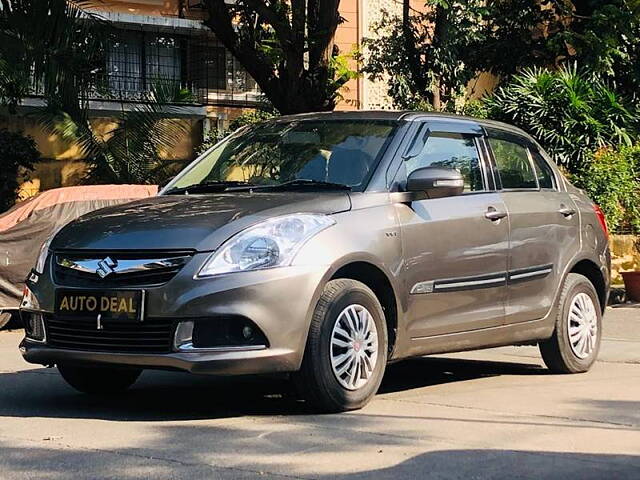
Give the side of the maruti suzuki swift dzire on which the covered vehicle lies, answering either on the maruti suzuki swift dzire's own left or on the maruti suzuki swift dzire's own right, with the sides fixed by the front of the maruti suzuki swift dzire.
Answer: on the maruti suzuki swift dzire's own right

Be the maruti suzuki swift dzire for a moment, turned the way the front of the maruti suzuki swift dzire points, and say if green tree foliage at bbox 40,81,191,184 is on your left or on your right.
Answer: on your right

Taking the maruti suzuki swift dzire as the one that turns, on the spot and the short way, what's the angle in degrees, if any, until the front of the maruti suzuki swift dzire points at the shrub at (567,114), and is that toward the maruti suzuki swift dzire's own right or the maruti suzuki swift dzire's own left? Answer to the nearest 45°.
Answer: approximately 135° to the maruti suzuki swift dzire's own right

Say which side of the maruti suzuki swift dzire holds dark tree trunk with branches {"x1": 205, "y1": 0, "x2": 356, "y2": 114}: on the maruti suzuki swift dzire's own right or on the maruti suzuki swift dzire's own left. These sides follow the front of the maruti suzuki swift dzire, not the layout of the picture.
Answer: on the maruti suzuki swift dzire's own right

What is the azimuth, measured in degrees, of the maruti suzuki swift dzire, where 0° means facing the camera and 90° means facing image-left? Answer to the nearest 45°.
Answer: approximately 45°

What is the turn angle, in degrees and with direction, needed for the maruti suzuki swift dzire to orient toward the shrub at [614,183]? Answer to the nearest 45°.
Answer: approximately 180°

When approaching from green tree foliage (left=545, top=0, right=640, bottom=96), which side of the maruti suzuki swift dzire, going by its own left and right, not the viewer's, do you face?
back

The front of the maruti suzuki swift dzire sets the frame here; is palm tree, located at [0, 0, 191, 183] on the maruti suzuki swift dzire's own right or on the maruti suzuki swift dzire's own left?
on the maruti suzuki swift dzire's own right
